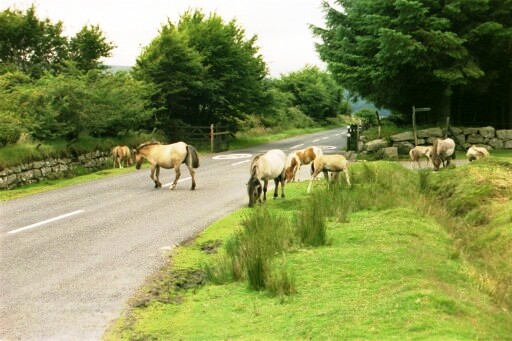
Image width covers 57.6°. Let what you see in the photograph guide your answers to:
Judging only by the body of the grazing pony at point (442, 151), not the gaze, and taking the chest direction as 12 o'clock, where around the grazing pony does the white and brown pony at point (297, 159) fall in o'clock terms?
The white and brown pony is roughly at 12 o'clock from the grazing pony.

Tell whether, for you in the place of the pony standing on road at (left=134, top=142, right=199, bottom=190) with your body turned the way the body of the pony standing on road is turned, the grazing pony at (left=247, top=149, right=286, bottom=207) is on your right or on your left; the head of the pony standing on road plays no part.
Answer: on your left

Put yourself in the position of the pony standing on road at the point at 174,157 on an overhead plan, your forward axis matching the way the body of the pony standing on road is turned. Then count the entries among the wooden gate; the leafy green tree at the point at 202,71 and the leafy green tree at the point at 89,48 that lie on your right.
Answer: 3

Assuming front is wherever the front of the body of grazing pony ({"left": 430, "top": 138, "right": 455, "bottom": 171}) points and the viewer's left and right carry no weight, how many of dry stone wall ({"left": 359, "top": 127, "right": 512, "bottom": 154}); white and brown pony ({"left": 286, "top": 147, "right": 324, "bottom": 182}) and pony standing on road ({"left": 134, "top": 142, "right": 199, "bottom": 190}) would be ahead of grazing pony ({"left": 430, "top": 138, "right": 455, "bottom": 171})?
2

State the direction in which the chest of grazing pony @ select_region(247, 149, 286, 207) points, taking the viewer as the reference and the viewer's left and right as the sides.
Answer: facing the viewer and to the left of the viewer

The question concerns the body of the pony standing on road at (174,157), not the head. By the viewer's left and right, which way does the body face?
facing to the left of the viewer

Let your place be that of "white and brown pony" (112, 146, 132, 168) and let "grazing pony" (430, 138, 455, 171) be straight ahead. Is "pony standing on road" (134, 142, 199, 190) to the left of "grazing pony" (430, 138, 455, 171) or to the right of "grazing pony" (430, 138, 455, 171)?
right

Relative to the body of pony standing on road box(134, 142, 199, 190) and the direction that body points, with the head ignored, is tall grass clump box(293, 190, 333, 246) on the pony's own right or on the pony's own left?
on the pony's own left

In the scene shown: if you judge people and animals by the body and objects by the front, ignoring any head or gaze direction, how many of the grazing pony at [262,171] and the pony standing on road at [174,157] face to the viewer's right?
0

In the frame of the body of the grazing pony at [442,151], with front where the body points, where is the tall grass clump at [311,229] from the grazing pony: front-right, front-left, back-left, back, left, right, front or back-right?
front-left

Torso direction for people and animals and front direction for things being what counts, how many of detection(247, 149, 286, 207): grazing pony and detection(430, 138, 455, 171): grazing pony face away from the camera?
0

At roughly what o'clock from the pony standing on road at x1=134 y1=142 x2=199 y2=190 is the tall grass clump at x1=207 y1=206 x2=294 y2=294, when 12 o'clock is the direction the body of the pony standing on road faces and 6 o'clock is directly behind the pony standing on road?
The tall grass clump is roughly at 9 o'clock from the pony standing on road.

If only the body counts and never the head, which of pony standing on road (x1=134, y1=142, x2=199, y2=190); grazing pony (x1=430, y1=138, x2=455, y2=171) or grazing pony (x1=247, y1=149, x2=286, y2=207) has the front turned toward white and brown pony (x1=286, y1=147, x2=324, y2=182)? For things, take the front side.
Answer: grazing pony (x1=430, y1=138, x2=455, y2=171)

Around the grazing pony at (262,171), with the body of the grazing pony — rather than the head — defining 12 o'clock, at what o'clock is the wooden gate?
The wooden gate is roughly at 4 o'clock from the grazing pony.

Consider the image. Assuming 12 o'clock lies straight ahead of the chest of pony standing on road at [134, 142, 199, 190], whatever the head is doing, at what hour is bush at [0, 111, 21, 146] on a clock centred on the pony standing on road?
The bush is roughly at 1 o'clock from the pony standing on road.

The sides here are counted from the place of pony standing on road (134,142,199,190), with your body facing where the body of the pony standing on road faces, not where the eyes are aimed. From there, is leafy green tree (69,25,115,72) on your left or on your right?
on your right

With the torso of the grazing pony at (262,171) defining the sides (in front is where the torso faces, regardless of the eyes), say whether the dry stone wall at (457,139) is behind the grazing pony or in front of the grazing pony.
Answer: behind

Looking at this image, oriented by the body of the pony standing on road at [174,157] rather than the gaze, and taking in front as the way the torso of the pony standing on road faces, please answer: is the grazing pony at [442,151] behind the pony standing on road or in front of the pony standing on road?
behind
